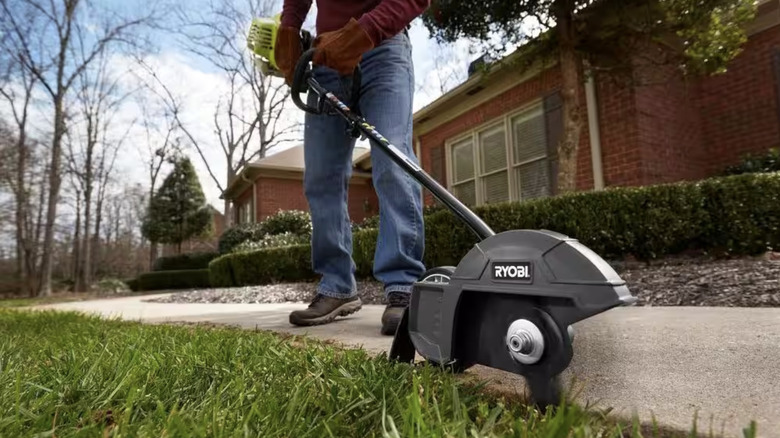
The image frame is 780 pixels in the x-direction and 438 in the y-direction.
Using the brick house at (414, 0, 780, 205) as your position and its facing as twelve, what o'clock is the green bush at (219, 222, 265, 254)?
The green bush is roughly at 2 o'clock from the brick house.

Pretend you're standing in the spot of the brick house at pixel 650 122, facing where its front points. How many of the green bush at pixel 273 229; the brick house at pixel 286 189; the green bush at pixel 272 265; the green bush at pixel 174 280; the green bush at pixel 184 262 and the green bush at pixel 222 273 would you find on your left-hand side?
0

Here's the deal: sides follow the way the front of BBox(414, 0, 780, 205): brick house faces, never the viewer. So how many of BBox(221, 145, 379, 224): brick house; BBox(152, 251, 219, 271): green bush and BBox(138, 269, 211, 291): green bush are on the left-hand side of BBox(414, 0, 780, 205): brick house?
0

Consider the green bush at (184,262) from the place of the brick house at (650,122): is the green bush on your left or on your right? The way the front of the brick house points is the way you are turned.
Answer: on your right

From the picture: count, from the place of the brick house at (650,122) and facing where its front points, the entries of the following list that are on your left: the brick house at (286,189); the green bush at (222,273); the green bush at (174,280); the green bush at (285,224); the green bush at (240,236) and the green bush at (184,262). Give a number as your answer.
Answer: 0

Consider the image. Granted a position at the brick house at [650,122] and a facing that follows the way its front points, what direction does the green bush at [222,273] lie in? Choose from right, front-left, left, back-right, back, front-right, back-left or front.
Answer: front-right

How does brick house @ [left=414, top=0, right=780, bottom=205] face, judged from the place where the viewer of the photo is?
facing the viewer and to the left of the viewer

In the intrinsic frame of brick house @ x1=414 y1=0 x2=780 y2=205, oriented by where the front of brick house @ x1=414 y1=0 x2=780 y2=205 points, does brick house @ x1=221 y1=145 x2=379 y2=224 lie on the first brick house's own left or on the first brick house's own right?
on the first brick house's own right

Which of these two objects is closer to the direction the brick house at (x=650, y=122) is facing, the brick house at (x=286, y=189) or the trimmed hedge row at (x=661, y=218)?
the trimmed hedge row

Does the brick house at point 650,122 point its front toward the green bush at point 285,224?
no

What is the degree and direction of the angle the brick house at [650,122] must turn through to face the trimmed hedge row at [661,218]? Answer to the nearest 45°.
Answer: approximately 45° to its left

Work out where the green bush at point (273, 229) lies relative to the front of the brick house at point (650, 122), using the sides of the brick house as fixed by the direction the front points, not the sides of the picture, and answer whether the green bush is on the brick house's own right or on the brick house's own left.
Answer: on the brick house's own right

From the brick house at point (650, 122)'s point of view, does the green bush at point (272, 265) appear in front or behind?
in front

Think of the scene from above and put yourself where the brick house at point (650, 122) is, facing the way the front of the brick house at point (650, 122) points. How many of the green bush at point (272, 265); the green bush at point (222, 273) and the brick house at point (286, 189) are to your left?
0

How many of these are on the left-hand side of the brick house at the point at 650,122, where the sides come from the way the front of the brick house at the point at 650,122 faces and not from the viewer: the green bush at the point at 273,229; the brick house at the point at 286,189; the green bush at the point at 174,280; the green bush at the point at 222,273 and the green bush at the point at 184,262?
0

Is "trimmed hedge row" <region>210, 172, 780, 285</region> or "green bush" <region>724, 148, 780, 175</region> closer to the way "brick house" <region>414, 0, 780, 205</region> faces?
the trimmed hedge row
